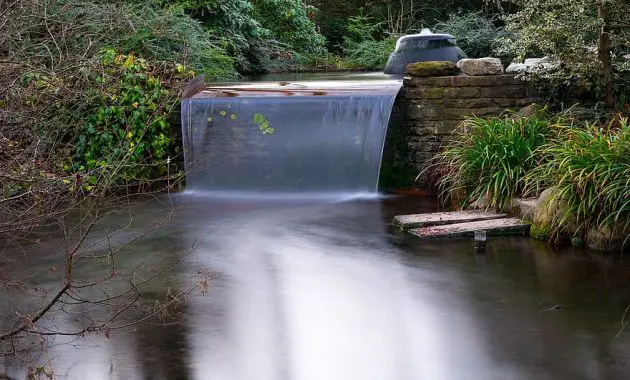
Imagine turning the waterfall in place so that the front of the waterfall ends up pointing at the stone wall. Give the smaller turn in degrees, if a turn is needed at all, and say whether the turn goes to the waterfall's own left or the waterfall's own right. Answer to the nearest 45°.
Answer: approximately 90° to the waterfall's own left

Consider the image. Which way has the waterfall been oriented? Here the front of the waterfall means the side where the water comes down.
toward the camera

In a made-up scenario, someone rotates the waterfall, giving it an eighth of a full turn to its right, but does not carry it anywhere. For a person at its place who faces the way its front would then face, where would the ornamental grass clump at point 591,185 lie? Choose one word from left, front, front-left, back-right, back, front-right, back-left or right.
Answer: left

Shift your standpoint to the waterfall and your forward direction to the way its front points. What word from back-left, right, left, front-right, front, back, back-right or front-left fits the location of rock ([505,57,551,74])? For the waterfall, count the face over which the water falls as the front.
left

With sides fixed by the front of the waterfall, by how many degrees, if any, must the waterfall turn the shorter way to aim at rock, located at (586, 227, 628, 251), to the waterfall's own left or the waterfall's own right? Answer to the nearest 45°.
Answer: approximately 45° to the waterfall's own left

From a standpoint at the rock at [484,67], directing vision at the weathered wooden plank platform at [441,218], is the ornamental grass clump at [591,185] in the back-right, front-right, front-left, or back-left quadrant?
front-left

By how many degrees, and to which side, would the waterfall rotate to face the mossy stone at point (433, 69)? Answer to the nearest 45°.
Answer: approximately 90° to its left

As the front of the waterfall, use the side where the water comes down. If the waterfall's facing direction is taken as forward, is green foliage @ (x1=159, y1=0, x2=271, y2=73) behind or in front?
behind

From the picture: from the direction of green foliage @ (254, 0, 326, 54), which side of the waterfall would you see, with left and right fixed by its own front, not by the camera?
back

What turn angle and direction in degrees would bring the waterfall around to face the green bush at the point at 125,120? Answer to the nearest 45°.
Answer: approximately 90° to its right

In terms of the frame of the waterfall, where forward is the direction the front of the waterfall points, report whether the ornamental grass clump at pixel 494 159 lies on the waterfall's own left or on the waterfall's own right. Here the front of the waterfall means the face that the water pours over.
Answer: on the waterfall's own left

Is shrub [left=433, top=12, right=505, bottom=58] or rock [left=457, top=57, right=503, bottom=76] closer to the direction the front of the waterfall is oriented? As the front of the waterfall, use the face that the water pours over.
the rock

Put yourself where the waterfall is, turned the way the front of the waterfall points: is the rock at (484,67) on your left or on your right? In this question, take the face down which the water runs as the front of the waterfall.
on your left

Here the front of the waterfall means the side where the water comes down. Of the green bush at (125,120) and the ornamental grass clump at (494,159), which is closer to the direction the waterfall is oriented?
the ornamental grass clump

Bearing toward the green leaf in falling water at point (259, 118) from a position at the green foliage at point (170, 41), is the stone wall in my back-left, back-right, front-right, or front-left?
front-left
